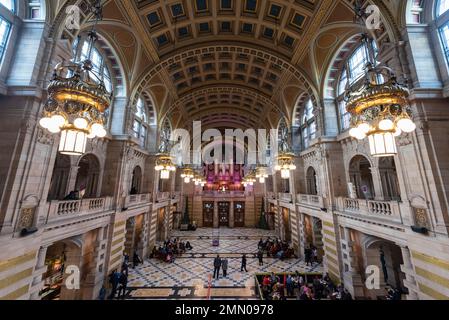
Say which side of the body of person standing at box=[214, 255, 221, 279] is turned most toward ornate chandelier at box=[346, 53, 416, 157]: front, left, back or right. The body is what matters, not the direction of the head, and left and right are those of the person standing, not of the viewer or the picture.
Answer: back

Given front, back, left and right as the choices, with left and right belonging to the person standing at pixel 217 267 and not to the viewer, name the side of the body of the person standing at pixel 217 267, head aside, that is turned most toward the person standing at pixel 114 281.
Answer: left

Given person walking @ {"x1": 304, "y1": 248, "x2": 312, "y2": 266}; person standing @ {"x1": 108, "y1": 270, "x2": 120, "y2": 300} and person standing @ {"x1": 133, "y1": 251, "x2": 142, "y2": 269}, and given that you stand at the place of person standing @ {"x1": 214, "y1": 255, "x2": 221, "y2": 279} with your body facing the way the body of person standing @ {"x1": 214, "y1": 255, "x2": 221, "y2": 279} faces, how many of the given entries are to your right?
1

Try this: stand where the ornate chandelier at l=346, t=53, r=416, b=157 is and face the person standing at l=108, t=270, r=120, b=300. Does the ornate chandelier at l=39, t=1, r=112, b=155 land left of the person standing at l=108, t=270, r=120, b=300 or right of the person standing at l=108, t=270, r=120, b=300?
left

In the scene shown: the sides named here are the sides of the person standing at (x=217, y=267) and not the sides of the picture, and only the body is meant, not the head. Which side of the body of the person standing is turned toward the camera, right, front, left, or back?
back

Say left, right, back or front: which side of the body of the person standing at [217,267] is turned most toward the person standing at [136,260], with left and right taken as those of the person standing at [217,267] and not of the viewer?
left

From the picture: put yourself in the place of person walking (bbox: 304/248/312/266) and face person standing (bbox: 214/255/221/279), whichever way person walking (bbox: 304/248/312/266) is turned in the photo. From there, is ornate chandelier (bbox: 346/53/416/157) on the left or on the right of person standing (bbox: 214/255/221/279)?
left

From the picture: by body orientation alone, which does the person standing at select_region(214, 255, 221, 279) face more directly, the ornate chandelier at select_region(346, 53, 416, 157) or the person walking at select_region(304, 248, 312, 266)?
the person walking

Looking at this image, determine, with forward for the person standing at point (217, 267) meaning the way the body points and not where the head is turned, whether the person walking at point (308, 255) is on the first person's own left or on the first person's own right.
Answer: on the first person's own right
